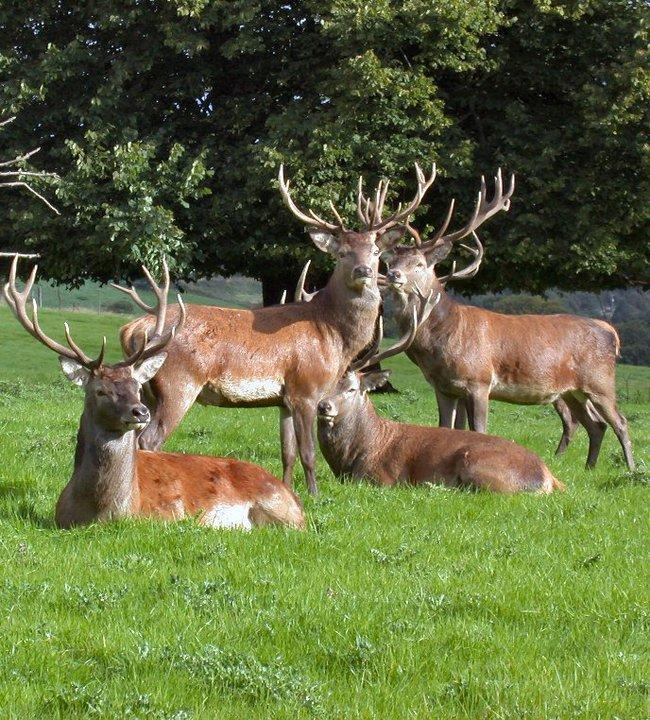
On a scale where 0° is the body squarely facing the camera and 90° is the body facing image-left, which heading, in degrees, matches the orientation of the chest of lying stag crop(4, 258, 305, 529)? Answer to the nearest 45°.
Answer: approximately 45°

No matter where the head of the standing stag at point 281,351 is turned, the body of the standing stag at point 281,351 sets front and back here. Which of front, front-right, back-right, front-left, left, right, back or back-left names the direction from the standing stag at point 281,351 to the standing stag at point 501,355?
front-left

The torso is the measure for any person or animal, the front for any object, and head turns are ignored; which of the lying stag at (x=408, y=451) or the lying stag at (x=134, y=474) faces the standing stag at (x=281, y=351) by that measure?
the lying stag at (x=408, y=451)

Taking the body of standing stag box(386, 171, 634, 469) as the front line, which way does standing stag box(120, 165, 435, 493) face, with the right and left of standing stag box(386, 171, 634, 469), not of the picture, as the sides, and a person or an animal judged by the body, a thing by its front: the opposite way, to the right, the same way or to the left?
the opposite way

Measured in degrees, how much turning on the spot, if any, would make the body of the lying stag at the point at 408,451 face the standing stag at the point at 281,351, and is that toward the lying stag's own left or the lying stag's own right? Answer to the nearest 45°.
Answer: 0° — it already faces it

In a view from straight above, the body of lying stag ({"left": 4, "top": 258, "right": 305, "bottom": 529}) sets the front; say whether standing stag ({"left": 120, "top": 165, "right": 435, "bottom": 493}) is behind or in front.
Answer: behind

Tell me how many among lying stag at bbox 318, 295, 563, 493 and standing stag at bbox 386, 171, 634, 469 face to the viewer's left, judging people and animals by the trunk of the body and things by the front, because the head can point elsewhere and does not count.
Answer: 2

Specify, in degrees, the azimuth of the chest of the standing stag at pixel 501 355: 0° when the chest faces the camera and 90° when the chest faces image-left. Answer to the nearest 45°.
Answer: approximately 90°

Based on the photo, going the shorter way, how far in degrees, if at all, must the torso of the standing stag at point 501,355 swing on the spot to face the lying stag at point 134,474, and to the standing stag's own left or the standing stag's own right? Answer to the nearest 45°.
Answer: approximately 90° to the standing stag's own left

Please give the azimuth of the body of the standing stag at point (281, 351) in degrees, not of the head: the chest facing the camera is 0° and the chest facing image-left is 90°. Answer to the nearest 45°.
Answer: approximately 270°

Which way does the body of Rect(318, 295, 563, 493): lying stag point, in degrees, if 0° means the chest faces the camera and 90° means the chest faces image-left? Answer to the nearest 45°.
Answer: approximately 90°

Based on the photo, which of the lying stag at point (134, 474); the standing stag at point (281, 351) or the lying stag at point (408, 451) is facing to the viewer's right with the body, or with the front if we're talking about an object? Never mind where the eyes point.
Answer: the standing stag
